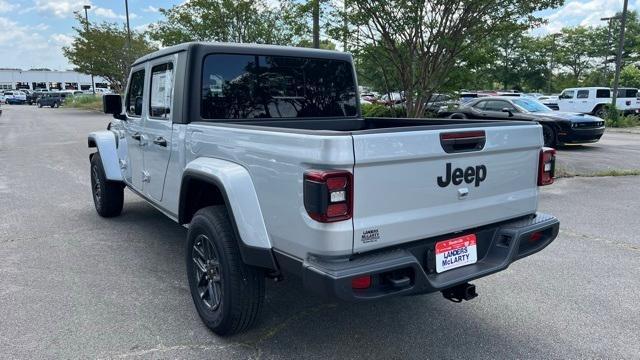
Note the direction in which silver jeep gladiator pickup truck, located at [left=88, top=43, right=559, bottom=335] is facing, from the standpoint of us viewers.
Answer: facing away from the viewer and to the left of the viewer

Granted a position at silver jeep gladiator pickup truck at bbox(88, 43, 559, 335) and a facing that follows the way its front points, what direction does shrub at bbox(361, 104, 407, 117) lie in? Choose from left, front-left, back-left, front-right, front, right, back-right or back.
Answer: front-right

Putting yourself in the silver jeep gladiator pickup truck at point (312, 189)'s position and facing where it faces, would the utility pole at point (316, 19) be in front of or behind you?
in front

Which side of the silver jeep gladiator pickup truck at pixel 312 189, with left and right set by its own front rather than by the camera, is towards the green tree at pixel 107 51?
front

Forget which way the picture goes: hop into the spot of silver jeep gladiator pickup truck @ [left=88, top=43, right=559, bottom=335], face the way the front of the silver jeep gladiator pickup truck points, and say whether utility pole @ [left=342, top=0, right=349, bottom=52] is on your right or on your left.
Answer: on your right

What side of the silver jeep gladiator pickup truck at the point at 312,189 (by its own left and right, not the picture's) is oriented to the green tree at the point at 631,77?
right

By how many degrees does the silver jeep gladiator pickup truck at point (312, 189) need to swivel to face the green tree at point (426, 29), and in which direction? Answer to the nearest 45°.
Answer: approximately 45° to its right

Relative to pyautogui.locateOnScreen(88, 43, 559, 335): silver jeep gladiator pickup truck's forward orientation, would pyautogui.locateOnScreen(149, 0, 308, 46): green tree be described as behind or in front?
in front

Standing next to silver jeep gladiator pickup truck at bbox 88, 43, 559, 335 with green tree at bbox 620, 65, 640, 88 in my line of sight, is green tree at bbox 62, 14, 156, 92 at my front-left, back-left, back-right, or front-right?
front-left
